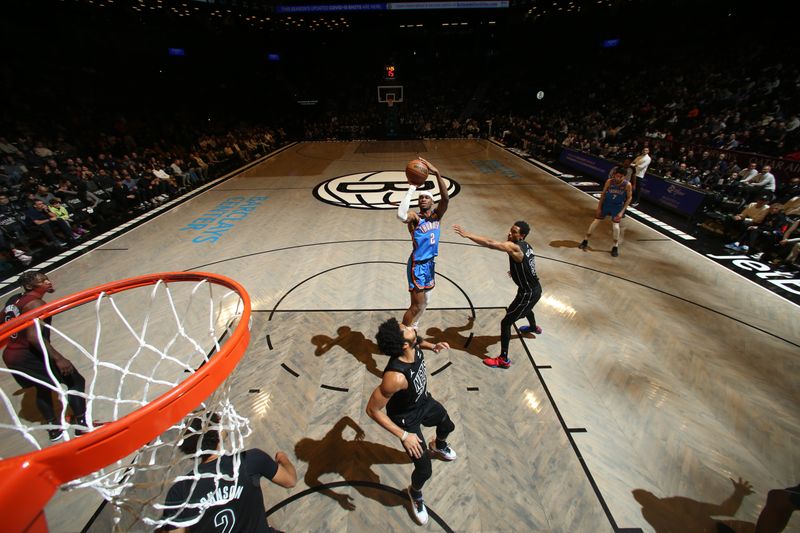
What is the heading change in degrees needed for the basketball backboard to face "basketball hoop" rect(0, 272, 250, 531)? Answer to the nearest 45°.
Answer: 0° — it already faces it

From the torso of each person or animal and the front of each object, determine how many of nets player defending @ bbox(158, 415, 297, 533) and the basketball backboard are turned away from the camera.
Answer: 1

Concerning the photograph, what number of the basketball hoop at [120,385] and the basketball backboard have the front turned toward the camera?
1

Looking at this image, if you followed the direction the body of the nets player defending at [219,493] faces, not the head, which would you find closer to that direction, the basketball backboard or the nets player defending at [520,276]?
the basketball backboard

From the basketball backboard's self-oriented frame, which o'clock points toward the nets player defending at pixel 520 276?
The nets player defending is roughly at 12 o'clock from the basketball backboard.

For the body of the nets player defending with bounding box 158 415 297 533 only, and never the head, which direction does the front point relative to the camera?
away from the camera

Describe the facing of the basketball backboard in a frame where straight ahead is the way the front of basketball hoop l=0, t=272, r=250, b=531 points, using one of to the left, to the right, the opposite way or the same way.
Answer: the opposite way

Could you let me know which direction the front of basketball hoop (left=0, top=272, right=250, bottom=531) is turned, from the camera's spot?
facing away from the viewer and to the right of the viewer

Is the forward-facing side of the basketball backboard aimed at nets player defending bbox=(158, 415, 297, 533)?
yes

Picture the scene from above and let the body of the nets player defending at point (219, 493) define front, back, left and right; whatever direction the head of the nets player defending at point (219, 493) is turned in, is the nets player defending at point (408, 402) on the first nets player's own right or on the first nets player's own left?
on the first nets player's own right
